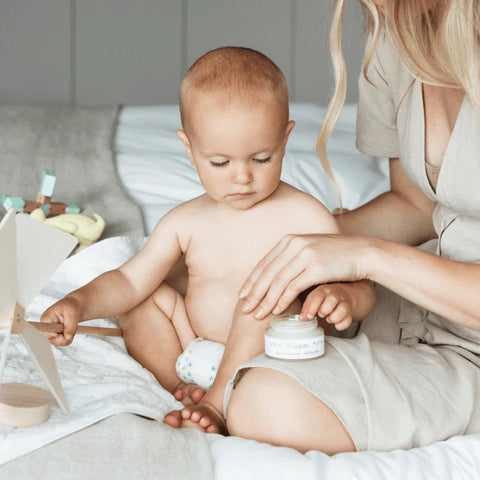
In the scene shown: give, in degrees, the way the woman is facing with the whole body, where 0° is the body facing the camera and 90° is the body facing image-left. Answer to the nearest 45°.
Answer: approximately 45°

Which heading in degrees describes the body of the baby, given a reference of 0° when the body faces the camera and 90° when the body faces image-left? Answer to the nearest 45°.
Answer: approximately 0°

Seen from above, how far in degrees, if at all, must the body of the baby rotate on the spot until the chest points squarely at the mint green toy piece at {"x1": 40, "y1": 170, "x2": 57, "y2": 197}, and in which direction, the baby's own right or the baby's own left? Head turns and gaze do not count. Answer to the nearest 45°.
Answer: approximately 135° to the baby's own right

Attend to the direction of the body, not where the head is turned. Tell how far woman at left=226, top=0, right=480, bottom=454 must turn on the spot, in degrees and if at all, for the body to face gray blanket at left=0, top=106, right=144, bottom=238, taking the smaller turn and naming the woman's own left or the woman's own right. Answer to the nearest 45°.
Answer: approximately 90° to the woman's own right

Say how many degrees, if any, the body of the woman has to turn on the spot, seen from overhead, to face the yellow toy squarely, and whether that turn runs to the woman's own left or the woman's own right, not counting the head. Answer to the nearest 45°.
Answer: approximately 90° to the woman's own right

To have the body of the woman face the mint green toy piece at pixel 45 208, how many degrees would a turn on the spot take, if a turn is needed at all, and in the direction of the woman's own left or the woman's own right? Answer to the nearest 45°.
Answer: approximately 90° to the woman's own right
